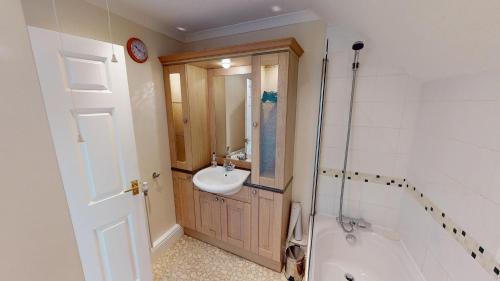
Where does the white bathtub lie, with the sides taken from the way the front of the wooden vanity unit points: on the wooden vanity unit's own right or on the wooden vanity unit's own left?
on the wooden vanity unit's own left

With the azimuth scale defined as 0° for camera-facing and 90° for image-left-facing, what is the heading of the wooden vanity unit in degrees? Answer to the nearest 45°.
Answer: approximately 45°

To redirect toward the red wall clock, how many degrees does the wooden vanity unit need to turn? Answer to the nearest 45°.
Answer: approximately 45° to its right
